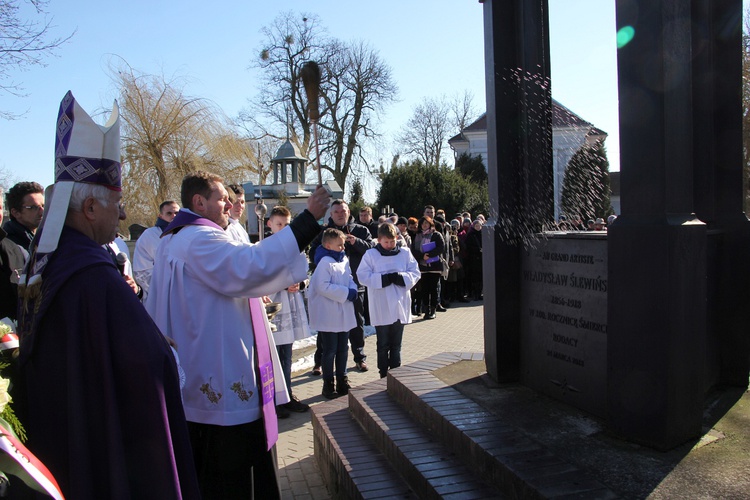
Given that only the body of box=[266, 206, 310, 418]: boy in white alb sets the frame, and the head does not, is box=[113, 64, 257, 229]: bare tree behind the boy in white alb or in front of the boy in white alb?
behind

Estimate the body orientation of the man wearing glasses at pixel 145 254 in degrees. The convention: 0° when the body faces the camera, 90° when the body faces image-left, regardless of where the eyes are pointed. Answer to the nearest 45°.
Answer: approximately 315°

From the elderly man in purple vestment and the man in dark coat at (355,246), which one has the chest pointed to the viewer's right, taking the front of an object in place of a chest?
the elderly man in purple vestment

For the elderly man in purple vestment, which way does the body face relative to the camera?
to the viewer's right

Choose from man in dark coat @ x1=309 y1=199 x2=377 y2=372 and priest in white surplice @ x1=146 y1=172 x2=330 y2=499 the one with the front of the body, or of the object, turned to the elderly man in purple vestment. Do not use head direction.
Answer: the man in dark coat

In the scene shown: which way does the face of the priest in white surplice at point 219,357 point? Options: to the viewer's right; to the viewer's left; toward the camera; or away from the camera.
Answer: to the viewer's right

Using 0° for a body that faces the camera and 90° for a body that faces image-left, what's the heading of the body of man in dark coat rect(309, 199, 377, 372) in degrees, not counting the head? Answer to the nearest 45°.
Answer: approximately 0°

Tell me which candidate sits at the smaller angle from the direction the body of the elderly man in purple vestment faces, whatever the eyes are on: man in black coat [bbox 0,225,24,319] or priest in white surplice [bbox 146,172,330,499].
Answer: the priest in white surplice
